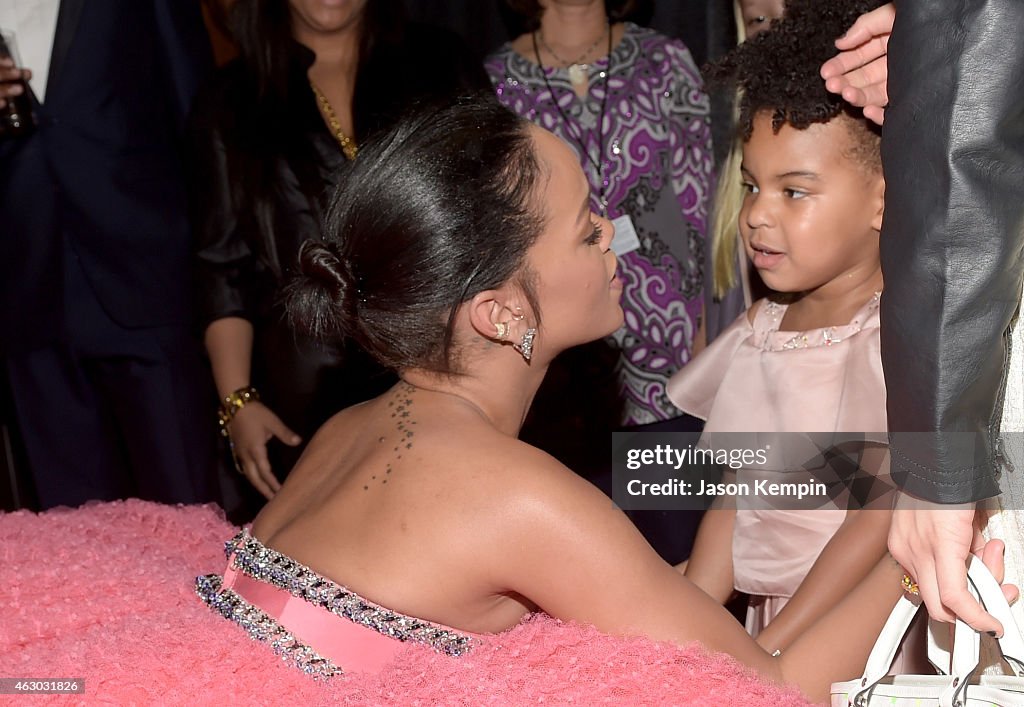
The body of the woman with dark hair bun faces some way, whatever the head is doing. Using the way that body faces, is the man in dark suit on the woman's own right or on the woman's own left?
on the woman's own left

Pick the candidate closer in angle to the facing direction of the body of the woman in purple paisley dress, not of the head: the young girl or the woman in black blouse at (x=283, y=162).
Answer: the young girl

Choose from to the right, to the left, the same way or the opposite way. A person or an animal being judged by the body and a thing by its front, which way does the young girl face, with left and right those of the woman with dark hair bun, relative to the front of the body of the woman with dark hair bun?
the opposite way

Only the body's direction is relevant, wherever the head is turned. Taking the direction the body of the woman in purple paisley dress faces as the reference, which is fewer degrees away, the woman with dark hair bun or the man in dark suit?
the woman with dark hair bun

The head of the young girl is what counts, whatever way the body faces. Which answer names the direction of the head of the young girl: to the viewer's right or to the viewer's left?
to the viewer's left

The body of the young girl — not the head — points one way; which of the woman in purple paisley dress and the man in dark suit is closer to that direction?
the man in dark suit

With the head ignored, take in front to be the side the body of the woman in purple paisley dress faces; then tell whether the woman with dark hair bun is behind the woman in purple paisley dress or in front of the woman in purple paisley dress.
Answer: in front

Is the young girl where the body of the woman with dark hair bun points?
yes

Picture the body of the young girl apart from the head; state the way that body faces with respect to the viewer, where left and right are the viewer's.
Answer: facing the viewer and to the left of the viewer

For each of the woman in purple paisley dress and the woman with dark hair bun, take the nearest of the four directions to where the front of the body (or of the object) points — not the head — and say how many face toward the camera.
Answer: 1

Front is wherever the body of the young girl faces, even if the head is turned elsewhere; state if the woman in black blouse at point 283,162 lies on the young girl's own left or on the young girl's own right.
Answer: on the young girl's own right

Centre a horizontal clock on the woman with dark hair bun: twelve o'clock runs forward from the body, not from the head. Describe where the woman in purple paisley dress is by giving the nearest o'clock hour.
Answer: The woman in purple paisley dress is roughly at 11 o'clock from the woman with dark hair bun.

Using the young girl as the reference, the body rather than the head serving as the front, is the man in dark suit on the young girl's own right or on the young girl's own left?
on the young girl's own right

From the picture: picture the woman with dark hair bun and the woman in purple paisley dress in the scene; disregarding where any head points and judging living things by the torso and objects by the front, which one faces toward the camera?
the woman in purple paisley dress

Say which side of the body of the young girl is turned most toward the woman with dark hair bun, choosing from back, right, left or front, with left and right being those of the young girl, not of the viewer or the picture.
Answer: front

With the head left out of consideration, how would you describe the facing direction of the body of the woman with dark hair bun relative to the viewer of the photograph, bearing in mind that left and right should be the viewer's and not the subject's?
facing away from the viewer and to the right of the viewer

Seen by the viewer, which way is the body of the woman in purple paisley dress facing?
toward the camera
